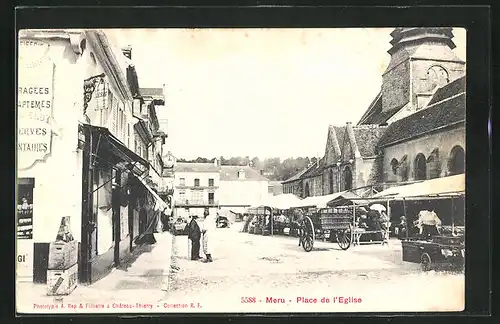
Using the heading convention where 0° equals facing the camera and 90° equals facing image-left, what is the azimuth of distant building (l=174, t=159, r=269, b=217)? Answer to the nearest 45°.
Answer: approximately 0°
